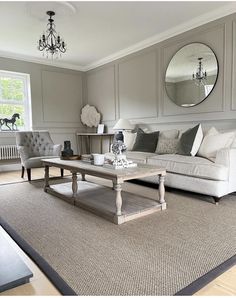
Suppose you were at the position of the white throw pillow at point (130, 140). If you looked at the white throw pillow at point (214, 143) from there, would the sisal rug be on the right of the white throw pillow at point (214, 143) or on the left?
right

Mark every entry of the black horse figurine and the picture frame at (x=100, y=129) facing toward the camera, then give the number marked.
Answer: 1
